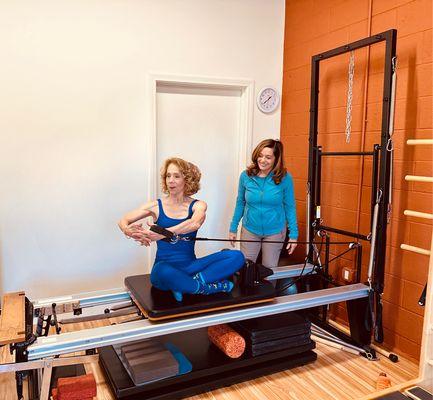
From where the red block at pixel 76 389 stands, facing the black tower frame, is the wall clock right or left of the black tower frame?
left

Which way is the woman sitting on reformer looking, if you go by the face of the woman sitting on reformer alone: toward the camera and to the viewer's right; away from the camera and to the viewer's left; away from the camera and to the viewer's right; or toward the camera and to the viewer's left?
toward the camera and to the viewer's left

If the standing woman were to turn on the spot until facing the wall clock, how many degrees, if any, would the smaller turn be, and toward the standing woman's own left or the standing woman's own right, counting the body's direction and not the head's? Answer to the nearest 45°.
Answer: approximately 180°

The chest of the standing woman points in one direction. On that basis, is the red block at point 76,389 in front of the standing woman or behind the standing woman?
in front

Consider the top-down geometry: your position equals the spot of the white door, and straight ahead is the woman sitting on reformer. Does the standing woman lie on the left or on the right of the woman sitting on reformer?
left

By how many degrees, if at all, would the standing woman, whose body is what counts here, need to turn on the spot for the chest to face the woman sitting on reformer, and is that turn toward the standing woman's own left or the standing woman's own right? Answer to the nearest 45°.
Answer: approximately 45° to the standing woman's own right

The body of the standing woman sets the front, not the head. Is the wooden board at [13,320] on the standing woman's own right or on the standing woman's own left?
on the standing woman's own right

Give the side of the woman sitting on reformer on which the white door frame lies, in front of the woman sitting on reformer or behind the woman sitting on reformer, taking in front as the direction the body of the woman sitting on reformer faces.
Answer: behind

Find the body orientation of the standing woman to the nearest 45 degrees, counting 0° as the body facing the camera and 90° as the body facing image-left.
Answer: approximately 0°
